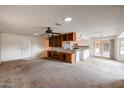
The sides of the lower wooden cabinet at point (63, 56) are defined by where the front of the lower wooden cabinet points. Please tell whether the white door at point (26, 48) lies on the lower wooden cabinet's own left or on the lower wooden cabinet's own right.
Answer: on the lower wooden cabinet's own right

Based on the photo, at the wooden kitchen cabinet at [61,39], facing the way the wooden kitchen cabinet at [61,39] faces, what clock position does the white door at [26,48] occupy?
The white door is roughly at 2 o'clock from the wooden kitchen cabinet.

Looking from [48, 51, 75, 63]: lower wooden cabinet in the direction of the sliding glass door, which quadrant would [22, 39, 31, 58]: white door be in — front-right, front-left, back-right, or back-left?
back-left

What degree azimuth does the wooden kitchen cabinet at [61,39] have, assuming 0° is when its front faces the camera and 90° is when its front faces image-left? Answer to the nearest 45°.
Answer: approximately 45°
